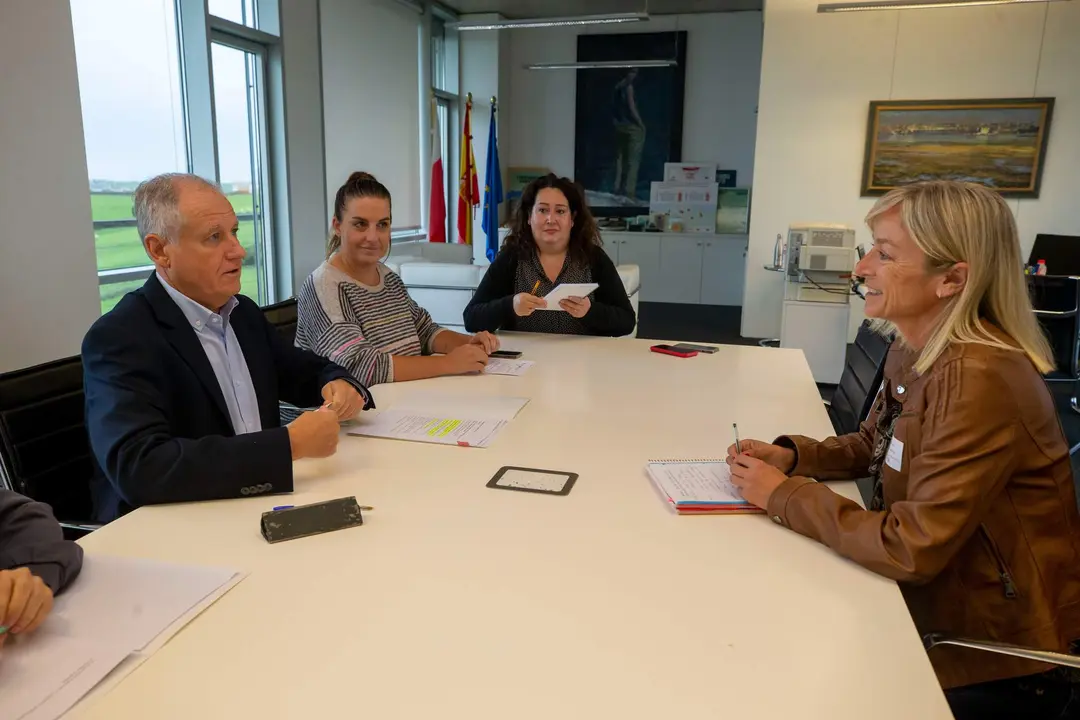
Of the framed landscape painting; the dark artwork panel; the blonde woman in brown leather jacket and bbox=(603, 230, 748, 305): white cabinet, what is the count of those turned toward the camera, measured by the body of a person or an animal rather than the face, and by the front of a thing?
3

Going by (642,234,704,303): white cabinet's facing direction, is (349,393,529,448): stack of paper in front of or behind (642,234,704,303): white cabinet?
in front

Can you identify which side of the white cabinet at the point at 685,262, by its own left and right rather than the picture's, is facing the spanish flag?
right

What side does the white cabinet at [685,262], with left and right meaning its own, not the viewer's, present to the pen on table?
front

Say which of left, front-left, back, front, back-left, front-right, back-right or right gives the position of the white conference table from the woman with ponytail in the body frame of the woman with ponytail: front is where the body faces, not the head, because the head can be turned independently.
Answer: front-right

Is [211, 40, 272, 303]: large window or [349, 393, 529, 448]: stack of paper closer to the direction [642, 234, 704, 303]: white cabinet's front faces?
the stack of paper

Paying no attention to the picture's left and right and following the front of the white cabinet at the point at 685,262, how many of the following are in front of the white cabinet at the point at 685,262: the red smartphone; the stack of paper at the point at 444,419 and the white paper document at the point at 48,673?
3

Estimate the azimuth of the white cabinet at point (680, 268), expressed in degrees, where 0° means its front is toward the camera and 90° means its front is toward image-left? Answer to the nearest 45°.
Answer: approximately 0°

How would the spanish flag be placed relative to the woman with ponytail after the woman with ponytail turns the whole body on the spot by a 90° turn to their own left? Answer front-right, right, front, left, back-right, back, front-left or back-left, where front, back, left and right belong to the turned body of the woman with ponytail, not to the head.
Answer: front-left

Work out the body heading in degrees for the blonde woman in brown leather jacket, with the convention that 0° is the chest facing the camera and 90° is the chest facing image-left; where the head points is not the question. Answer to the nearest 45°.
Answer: approximately 90°
